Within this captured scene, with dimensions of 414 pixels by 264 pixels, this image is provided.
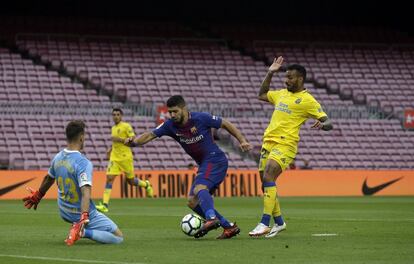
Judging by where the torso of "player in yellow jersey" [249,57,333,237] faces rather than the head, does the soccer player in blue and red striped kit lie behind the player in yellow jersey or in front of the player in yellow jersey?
in front

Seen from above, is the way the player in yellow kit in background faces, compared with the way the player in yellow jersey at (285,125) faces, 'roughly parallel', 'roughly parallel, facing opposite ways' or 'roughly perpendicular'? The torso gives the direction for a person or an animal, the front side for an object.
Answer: roughly parallel

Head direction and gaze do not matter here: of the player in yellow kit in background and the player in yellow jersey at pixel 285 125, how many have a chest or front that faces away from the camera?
0

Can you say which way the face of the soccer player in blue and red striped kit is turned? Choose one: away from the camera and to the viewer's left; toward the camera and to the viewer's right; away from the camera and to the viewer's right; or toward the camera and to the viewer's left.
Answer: toward the camera and to the viewer's left

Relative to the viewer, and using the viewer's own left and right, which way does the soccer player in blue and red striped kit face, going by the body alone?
facing the viewer and to the left of the viewer

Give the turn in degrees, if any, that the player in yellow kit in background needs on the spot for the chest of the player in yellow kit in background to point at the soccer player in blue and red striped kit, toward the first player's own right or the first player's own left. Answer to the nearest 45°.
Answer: approximately 45° to the first player's own left

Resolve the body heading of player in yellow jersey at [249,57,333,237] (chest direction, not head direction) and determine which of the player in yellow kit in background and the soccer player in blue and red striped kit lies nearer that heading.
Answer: the soccer player in blue and red striped kit

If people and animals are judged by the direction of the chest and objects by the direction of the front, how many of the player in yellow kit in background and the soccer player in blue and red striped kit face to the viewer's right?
0

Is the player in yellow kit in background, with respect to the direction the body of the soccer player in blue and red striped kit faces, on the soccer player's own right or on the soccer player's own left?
on the soccer player's own right

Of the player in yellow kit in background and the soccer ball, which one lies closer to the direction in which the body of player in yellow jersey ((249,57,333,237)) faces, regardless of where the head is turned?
the soccer ball

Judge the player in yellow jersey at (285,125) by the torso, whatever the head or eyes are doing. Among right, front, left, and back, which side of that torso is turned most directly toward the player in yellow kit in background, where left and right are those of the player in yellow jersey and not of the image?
right

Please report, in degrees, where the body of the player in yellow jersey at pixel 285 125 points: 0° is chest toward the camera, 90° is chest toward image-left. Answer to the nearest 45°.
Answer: approximately 45°

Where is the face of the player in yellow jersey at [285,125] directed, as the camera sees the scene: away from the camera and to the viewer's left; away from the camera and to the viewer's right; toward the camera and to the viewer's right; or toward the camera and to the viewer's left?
toward the camera and to the viewer's left
